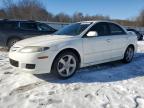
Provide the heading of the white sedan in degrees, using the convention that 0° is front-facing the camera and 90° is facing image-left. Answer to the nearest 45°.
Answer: approximately 45°
